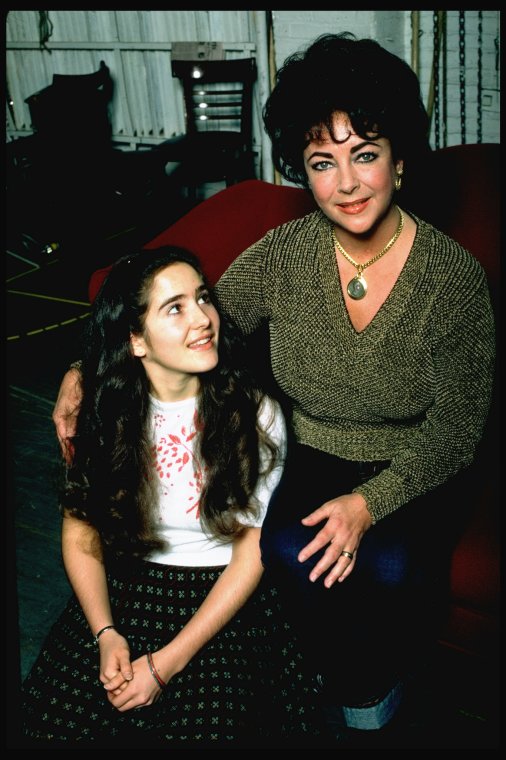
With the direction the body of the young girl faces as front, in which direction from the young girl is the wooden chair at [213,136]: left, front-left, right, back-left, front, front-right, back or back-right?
back

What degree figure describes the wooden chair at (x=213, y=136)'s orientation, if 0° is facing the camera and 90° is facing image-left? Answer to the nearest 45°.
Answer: approximately 45°

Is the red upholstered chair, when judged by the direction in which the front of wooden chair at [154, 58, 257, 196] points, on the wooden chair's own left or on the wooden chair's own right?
on the wooden chair's own left

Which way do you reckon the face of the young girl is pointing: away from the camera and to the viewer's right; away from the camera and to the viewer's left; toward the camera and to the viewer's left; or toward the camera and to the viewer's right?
toward the camera and to the viewer's right

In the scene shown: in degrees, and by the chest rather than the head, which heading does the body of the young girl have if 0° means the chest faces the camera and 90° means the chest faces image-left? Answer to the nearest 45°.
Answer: approximately 0°

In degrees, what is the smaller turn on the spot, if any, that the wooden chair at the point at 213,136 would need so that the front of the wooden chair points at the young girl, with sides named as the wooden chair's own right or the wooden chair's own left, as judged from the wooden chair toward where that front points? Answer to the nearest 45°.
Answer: approximately 45° to the wooden chair's own left

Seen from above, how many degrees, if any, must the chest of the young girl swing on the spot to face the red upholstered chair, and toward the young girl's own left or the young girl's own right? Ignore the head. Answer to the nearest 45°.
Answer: approximately 135° to the young girl's own left
